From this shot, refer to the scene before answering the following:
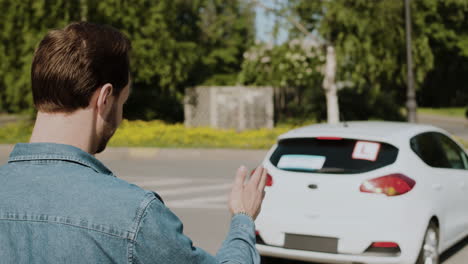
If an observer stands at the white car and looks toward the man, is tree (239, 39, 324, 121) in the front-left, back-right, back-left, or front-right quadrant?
back-right

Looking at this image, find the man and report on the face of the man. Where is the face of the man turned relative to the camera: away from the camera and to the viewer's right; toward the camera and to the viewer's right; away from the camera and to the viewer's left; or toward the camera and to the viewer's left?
away from the camera and to the viewer's right

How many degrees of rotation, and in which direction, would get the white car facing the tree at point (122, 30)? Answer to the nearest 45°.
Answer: approximately 90° to its left

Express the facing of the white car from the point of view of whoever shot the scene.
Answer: facing away from the viewer and to the right of the viewer

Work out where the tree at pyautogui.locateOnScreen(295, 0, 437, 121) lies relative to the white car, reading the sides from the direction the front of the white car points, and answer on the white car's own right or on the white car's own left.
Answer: on the white car's own left

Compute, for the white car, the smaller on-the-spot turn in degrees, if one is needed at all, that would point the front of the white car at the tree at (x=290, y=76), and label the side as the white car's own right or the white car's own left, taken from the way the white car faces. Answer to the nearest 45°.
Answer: approximately 45° to the white car's own left

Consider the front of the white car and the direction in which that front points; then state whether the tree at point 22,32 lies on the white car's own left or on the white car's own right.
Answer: on the white car's own left

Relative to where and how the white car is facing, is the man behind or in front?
behind

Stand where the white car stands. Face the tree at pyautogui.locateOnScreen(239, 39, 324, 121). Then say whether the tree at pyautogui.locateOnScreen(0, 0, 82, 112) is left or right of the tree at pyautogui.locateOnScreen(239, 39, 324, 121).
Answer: left
